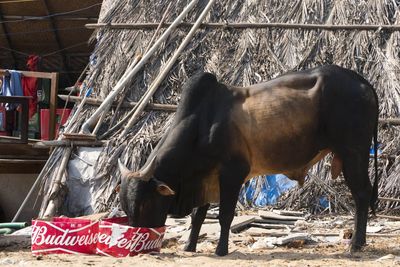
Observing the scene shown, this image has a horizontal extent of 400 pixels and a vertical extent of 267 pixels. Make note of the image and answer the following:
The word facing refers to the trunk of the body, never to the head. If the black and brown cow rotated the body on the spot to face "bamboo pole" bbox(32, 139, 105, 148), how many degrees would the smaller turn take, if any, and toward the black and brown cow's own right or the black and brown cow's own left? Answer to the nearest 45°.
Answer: approximately 45° to the black and brown cow's own right

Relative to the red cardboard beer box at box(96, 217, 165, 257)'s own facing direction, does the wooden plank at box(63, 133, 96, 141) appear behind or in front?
behind

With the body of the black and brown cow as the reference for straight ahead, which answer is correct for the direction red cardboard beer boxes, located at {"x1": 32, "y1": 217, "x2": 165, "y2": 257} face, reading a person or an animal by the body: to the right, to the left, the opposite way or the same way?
to the left

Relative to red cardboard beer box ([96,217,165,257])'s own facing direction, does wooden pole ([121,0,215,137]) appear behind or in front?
behind

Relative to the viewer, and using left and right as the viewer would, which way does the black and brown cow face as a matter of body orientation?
facing to the left of the viewer
